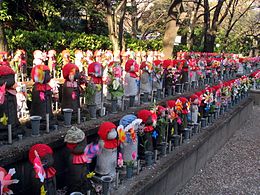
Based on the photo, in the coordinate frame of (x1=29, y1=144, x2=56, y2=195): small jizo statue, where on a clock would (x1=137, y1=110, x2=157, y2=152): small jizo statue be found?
(x1=137, y1=110, x2=157, y2=152): small jizo statue is roughly at 9 o'clock from (x1=29, y1=144, x2=56, y2=195): small jizo statue.

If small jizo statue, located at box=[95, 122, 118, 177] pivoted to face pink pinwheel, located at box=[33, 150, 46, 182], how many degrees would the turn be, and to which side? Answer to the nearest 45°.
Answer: approximately 90° to its right

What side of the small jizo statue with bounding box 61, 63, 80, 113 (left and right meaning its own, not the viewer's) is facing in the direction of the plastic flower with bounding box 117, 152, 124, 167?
front

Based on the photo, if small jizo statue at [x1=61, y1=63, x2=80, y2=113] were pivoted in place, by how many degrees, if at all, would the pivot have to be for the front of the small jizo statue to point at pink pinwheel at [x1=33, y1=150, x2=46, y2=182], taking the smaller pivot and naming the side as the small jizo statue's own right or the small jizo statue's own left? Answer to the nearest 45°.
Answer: approximately 45° to the small jizo statue's own right

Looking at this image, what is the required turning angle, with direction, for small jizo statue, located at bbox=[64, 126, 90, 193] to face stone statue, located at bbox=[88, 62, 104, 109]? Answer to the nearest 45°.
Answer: approximately 135° to its left

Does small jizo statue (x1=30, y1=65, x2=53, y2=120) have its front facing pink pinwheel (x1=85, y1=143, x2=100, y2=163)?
yes

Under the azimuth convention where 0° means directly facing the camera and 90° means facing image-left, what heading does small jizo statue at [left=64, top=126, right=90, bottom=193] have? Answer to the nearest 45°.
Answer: approximately 315°

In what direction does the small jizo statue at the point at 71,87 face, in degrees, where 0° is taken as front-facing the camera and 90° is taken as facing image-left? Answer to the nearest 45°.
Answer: approximately 315°
